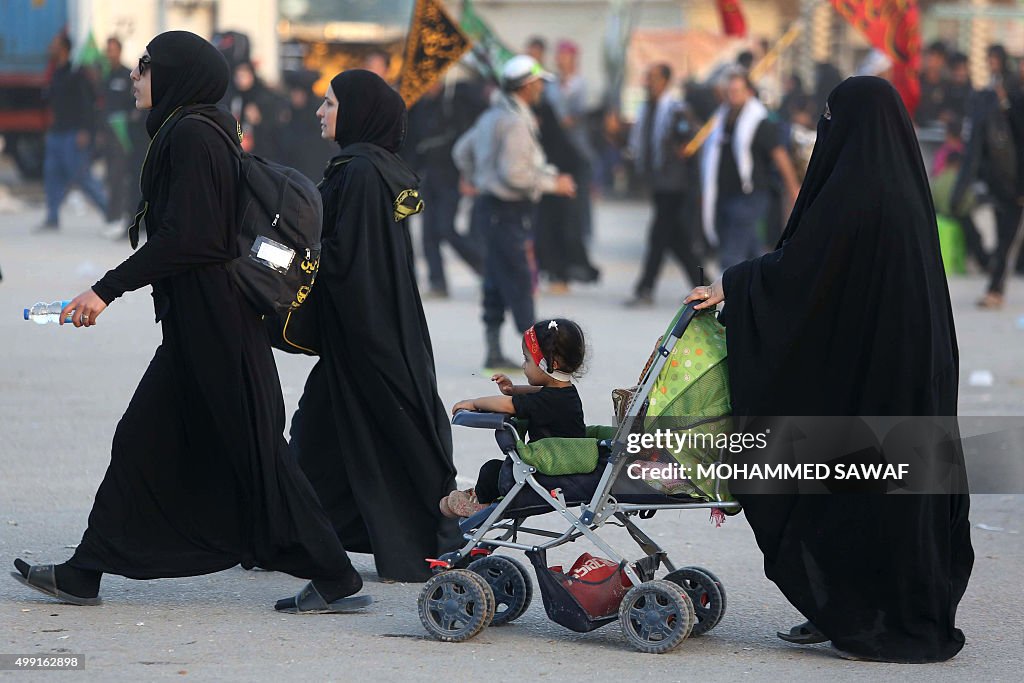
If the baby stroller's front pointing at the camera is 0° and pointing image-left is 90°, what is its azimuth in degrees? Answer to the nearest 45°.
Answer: approximately 90°

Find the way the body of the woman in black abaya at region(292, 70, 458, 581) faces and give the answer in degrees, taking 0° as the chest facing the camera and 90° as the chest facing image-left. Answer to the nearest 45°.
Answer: approximately 90°

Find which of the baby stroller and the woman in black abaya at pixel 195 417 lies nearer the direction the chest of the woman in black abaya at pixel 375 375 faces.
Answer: the woman in black abaya

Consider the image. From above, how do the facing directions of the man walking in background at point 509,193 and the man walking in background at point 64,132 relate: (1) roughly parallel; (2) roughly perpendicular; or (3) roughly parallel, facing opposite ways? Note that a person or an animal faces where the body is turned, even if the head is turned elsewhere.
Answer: roughly parallel, facing opposite ways

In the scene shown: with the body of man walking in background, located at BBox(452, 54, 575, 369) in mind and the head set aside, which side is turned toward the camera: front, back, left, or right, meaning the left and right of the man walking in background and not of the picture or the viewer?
right

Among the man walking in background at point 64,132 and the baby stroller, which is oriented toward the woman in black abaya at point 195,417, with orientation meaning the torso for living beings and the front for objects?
the baby stroller

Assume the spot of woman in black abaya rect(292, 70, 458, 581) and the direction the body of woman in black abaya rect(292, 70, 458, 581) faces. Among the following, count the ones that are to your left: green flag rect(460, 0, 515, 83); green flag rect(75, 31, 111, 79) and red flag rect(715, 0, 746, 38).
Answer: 0

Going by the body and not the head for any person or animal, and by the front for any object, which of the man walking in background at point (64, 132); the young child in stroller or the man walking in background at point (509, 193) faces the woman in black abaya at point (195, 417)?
the young child in stroller

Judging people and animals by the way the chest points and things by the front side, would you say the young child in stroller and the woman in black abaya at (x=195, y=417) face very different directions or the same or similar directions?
same or similar directions

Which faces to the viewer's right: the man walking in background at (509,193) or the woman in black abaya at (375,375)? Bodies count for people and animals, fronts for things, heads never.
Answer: the man walking in background

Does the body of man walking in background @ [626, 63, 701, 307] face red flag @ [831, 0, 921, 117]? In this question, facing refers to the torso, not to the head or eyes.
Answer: no

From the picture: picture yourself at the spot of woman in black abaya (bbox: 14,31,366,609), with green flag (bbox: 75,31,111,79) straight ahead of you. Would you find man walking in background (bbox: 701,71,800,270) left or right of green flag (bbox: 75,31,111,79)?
right

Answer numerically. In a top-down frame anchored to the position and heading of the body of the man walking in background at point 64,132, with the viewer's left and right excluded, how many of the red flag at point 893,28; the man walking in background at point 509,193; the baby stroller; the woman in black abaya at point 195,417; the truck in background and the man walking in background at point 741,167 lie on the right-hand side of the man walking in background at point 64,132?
1

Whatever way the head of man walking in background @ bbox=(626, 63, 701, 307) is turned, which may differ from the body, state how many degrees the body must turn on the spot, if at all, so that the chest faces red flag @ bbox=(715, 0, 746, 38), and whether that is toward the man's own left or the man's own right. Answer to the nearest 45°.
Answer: approximately 135° to the man's own right

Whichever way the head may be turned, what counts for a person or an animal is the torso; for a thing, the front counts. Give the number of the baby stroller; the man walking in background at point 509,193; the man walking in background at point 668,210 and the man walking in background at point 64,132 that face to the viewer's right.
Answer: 1

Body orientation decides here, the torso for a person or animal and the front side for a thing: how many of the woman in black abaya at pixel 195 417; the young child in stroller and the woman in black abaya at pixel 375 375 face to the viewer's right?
0

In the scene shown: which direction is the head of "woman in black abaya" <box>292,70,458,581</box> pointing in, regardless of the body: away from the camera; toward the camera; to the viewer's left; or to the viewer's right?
to the viewer's left
